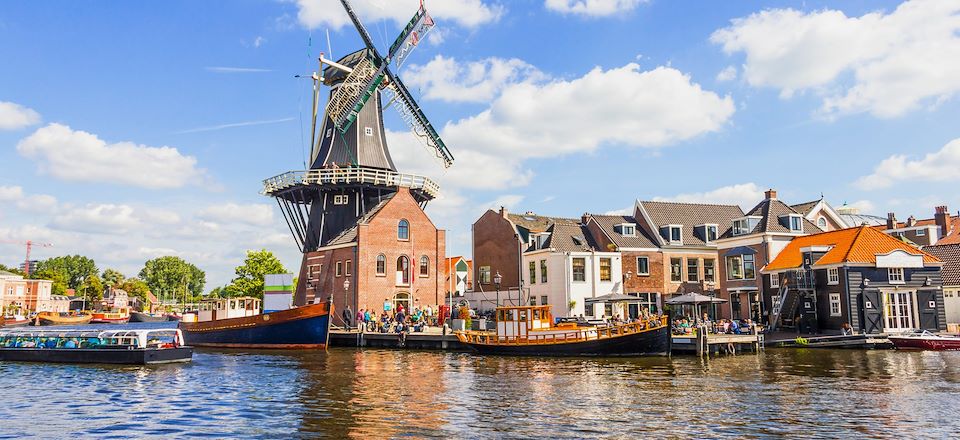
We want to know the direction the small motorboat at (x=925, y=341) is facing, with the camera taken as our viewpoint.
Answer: facing to the left of the viewer

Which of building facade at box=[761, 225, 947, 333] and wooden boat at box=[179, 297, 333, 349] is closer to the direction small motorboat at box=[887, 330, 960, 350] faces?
the wooden boat

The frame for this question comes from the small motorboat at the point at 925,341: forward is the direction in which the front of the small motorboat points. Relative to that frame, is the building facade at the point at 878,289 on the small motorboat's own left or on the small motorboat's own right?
on the small motorboat's own right

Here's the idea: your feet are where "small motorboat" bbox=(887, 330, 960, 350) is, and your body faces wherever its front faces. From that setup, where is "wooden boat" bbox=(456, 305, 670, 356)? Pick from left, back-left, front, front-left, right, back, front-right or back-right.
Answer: front-left

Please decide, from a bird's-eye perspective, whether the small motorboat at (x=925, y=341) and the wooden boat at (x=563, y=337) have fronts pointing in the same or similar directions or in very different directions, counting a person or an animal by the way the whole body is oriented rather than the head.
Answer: very different directions

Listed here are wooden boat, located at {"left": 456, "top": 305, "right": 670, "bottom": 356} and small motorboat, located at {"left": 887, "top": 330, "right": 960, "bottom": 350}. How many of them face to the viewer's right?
1

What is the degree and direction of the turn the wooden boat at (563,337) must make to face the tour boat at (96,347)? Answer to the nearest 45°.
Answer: approximately 180°

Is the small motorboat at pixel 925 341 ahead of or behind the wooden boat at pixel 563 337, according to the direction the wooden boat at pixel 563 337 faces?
ahead

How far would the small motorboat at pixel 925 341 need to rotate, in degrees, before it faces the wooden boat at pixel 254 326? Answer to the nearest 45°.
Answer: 0° — it already faces it

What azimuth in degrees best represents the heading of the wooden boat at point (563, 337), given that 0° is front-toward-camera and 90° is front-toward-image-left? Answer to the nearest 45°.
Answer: approximately 270°

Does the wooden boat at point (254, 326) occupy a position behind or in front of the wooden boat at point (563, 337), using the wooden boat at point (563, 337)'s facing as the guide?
behind

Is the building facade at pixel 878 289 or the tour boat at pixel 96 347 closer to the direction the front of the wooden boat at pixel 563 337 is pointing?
the building facade

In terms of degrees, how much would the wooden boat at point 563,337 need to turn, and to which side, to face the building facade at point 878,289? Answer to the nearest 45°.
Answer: approximately 45° to its left

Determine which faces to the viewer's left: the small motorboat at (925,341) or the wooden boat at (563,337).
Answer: the small motorboat
